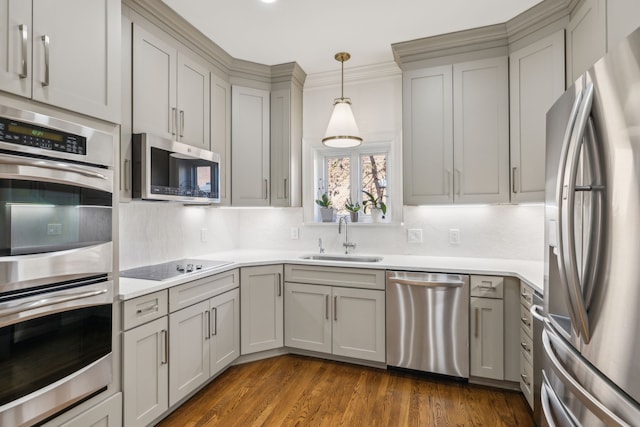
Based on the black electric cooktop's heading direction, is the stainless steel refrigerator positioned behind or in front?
in front

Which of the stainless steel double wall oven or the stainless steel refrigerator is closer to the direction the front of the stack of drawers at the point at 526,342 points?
the stainless steel double wall oven

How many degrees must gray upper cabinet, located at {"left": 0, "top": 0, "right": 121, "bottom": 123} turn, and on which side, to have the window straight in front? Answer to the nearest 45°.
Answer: approximately 45° to its left

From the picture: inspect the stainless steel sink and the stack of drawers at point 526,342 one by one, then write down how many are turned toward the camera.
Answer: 1

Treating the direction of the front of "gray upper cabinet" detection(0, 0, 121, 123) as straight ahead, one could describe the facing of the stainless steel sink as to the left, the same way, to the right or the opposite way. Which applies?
to the right

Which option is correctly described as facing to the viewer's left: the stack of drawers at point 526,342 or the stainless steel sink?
the stack of drawers

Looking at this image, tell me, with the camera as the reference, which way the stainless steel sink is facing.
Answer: facing the viewer

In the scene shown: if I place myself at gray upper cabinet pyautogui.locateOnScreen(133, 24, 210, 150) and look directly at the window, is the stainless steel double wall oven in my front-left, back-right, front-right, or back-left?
back-right

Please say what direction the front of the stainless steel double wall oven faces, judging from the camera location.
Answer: facing the viewer and to the right of the viewer
